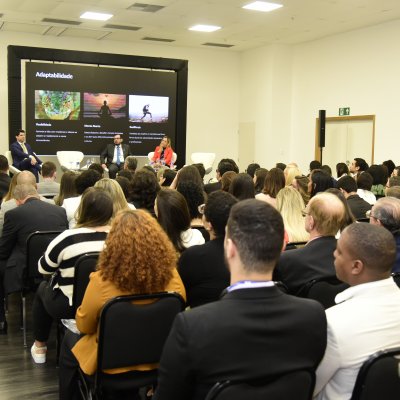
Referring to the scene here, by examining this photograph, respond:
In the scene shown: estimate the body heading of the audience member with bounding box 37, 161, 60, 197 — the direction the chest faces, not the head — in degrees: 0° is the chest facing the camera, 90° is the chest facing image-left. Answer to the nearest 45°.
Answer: approximately 180°

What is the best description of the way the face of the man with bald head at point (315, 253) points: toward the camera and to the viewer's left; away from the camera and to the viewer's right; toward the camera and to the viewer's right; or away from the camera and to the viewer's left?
away from the camera and to the viewer's left

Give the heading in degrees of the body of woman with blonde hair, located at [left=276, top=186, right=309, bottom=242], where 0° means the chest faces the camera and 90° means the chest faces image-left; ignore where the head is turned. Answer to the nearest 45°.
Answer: approximately 180°

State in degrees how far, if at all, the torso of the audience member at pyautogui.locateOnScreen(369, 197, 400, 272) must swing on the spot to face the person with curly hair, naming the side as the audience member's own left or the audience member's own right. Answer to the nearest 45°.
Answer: approximately 90° to the audience member's own left

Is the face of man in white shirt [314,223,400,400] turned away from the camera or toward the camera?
away from the camera

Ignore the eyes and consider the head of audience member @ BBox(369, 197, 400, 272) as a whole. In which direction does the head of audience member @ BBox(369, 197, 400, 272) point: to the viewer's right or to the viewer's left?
to the viewer's left

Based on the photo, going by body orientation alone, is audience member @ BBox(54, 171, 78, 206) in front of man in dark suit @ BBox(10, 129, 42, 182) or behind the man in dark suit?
in front

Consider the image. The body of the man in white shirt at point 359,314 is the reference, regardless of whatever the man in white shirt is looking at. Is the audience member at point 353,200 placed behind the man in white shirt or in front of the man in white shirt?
in front

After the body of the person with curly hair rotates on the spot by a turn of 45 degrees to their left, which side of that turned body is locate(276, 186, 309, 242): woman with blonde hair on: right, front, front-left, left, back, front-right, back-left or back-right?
back-right

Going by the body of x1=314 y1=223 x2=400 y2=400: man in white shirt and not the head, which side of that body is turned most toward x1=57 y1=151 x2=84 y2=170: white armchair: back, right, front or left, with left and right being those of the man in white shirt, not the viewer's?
front

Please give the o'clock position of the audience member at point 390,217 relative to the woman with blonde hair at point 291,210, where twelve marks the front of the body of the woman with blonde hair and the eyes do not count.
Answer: The audience member is roughly at 5 o'clock from the woman with blonde hair.

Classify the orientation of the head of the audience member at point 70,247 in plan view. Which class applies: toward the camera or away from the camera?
away from the camera
